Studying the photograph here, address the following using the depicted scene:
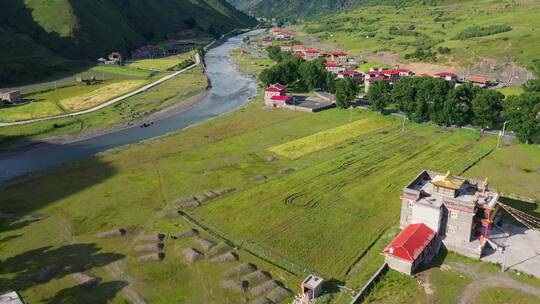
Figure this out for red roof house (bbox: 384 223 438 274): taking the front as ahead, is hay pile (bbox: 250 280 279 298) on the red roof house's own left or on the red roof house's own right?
on the red roof house's own right

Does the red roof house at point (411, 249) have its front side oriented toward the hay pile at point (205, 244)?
no

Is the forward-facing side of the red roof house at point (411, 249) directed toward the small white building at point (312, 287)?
no

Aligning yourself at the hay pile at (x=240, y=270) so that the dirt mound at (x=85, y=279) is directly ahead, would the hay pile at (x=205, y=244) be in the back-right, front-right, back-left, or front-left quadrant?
front-right

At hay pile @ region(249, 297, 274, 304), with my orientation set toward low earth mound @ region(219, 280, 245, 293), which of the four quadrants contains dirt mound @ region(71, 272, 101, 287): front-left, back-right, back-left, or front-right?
front-left

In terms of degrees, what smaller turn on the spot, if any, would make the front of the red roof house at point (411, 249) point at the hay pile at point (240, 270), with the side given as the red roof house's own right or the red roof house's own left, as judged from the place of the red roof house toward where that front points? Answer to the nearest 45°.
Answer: approximately 90° to the red roof house's own right

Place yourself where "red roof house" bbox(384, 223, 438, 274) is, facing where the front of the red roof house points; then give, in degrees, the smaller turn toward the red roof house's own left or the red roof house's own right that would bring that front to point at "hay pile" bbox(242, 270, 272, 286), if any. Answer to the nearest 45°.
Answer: approximately 90° to the red roof house's own right

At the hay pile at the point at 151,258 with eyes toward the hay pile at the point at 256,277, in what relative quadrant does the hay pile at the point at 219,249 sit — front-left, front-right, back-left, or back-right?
front-left
